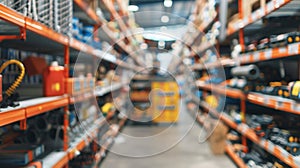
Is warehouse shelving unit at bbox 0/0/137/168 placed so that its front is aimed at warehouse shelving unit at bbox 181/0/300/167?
yes

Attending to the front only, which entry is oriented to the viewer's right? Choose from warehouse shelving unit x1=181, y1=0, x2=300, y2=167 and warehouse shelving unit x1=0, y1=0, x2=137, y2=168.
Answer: warehouse shelving unit x1=0, y1=0, x2=137, y2=168

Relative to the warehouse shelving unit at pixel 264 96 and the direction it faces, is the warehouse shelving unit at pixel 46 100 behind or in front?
in front

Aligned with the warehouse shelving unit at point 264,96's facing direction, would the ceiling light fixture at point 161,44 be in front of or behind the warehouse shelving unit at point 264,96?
in front

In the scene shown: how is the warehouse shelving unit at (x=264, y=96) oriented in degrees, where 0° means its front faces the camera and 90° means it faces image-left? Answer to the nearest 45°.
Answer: approximately 90°

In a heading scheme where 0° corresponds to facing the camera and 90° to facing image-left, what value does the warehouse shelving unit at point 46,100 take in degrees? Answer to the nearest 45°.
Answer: approximately 270°

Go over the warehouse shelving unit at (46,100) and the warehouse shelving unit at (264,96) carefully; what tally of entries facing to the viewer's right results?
1
